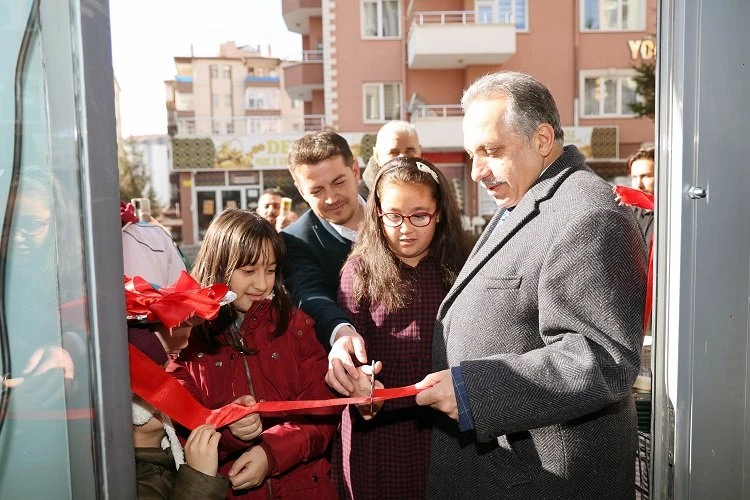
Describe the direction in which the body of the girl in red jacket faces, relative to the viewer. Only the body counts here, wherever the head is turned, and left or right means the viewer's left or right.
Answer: facing the viewer

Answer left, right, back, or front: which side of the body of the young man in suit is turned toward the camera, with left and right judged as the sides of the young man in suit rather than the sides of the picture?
front

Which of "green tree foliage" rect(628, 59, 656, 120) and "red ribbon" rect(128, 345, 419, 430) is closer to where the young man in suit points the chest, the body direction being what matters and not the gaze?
the red ribbon

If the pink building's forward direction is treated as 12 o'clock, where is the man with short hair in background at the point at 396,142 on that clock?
The man with short hair in background is roughly at 12 o'clock from the pink building.

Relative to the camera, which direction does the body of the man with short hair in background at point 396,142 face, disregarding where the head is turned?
toward the camera

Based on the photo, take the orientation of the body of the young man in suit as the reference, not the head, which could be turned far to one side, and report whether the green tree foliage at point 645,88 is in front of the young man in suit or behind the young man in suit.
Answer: behind

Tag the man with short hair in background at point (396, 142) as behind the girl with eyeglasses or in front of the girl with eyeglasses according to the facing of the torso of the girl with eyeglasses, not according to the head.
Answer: behind

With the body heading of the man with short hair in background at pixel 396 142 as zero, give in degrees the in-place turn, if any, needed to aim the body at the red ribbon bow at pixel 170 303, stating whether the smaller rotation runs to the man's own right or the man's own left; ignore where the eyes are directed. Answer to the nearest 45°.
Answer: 0° — they already face it

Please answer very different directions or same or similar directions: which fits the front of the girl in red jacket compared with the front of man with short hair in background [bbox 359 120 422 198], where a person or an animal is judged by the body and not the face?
same or similar directions

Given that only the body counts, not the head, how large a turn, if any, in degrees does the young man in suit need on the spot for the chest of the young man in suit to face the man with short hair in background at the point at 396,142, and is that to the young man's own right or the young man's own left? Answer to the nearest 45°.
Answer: approximately 180°

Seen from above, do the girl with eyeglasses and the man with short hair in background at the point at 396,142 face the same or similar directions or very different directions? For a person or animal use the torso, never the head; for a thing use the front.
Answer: same or similar directions

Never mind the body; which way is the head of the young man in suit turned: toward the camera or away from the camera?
toward the camera

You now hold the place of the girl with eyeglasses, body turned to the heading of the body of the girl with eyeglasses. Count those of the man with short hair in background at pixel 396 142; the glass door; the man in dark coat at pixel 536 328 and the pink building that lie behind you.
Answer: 2
